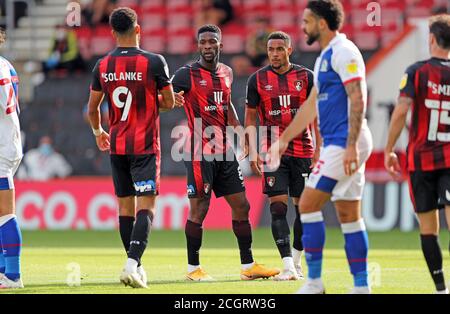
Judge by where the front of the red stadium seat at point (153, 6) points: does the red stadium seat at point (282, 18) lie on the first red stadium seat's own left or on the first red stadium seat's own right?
on the first red stadium seat's own left

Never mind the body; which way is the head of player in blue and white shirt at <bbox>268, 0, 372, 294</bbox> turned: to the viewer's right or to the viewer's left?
to the viewer's left

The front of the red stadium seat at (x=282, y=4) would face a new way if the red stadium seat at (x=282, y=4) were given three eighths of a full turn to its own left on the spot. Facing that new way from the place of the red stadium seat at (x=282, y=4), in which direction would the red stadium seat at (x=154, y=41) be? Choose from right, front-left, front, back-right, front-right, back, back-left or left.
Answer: back-left

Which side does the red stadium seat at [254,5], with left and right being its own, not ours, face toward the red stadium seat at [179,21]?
right

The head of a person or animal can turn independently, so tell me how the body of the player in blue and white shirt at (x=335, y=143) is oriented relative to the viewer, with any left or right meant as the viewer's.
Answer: facing to the left of the viewer

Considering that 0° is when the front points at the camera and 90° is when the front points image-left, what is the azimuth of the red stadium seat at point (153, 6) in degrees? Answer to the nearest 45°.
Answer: approximately 0°

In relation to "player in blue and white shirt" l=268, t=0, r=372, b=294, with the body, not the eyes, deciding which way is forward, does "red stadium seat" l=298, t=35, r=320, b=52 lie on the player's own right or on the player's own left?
on the player's own right

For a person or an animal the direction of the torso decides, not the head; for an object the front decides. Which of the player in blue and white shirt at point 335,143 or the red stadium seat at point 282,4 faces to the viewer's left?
the player in blue and white shirt

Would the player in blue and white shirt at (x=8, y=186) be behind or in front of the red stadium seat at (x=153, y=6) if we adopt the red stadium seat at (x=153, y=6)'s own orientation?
in front

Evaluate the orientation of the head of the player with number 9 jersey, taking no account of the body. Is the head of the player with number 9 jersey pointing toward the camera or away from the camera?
away from the camera
